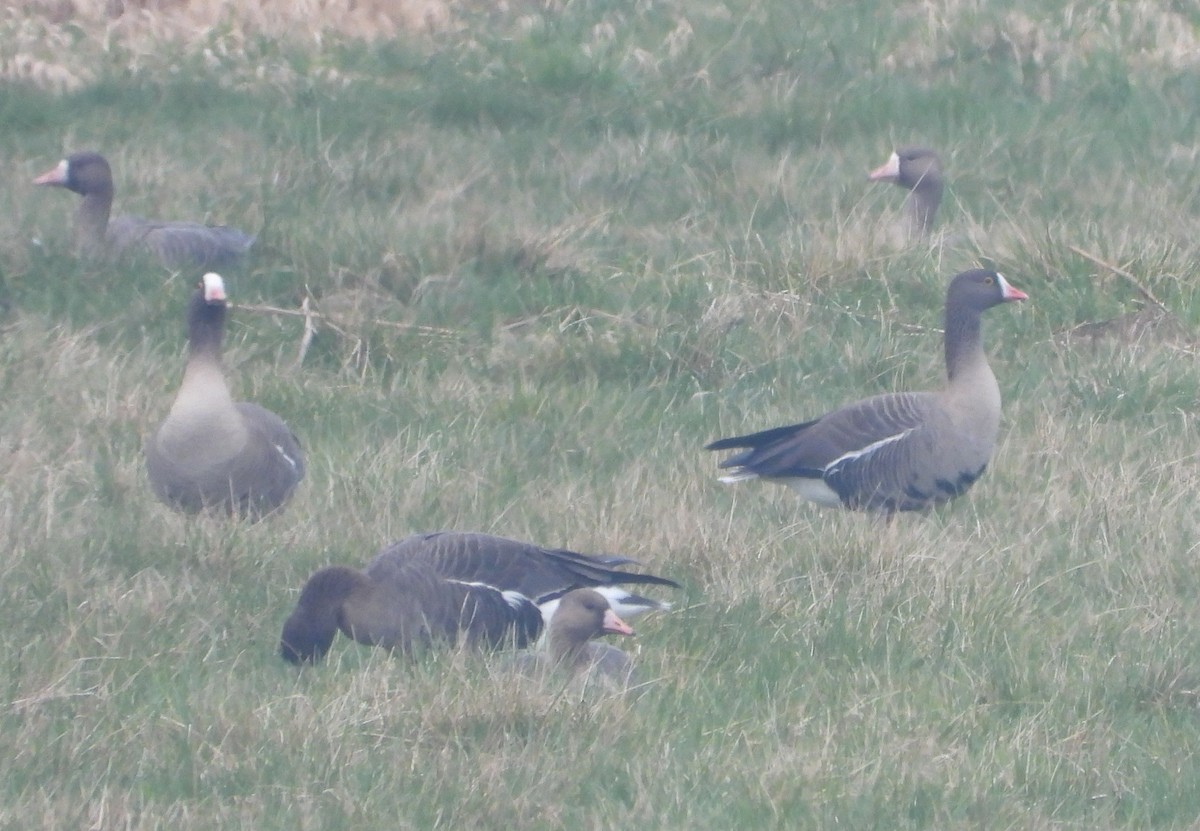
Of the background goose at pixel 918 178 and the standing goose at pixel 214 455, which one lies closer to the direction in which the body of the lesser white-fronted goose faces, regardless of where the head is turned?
the background goose

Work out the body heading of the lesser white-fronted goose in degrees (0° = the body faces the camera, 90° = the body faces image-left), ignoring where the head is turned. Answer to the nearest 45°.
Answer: approximately 270°

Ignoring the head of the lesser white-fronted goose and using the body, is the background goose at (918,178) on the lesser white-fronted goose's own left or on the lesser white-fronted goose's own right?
on the lesser white-fronted goose's own left

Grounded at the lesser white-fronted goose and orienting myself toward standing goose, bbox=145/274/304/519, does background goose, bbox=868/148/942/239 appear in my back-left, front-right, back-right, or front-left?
back-right

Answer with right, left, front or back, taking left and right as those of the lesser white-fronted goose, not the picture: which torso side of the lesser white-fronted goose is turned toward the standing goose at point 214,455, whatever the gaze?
back
